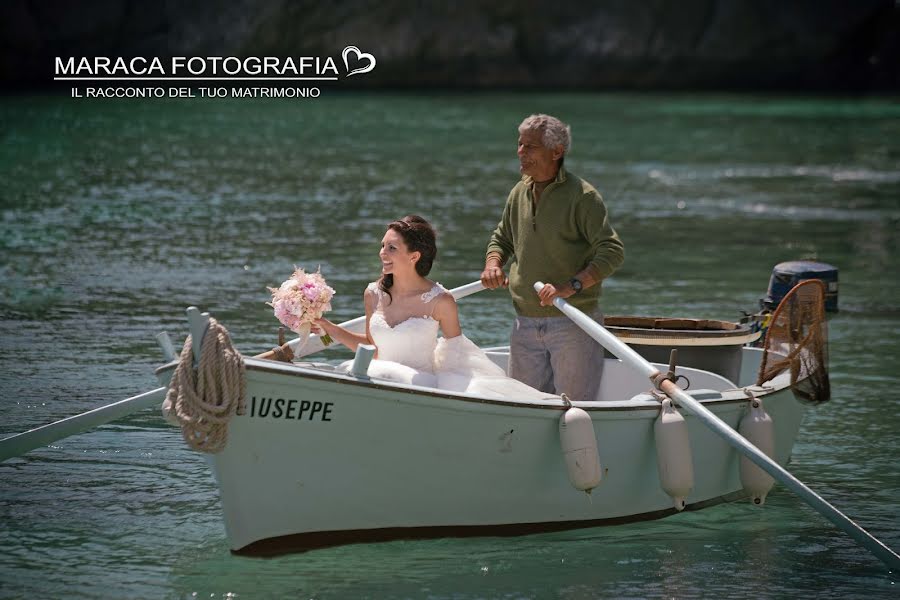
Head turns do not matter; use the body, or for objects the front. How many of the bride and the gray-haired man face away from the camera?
0
